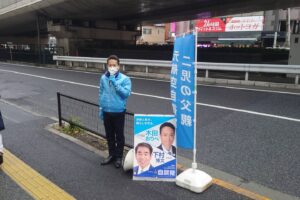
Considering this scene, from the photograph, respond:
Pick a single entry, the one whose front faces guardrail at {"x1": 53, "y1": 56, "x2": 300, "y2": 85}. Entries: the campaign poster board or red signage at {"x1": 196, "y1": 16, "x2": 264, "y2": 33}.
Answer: the red signage

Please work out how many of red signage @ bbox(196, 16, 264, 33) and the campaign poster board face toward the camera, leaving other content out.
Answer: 2

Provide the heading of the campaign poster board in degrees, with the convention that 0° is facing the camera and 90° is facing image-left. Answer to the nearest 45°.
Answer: approximately 0°

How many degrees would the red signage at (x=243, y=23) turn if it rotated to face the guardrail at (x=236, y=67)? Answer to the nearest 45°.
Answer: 0° — it already faces it

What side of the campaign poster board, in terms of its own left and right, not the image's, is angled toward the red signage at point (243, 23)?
back

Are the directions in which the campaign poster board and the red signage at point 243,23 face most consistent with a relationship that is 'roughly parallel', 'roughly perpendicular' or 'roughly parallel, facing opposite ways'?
roughly parallel

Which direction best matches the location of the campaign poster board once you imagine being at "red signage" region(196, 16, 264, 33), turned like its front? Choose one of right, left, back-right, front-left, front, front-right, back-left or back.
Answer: front

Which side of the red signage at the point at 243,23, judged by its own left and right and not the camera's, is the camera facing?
front

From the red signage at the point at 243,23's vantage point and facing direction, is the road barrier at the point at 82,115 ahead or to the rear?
ahead

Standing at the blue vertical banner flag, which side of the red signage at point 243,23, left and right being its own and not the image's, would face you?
front

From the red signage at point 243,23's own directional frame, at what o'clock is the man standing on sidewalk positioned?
The man standing on sidewalk is roughly at 12 o'clock from the red signage.

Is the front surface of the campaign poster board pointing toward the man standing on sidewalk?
no

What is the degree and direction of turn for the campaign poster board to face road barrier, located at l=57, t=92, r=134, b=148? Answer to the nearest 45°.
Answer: approximately 135° to its right

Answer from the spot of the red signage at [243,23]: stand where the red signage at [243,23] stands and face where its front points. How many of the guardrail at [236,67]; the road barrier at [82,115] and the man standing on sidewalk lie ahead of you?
3

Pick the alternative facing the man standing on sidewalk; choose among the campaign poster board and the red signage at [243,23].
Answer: the red signage
